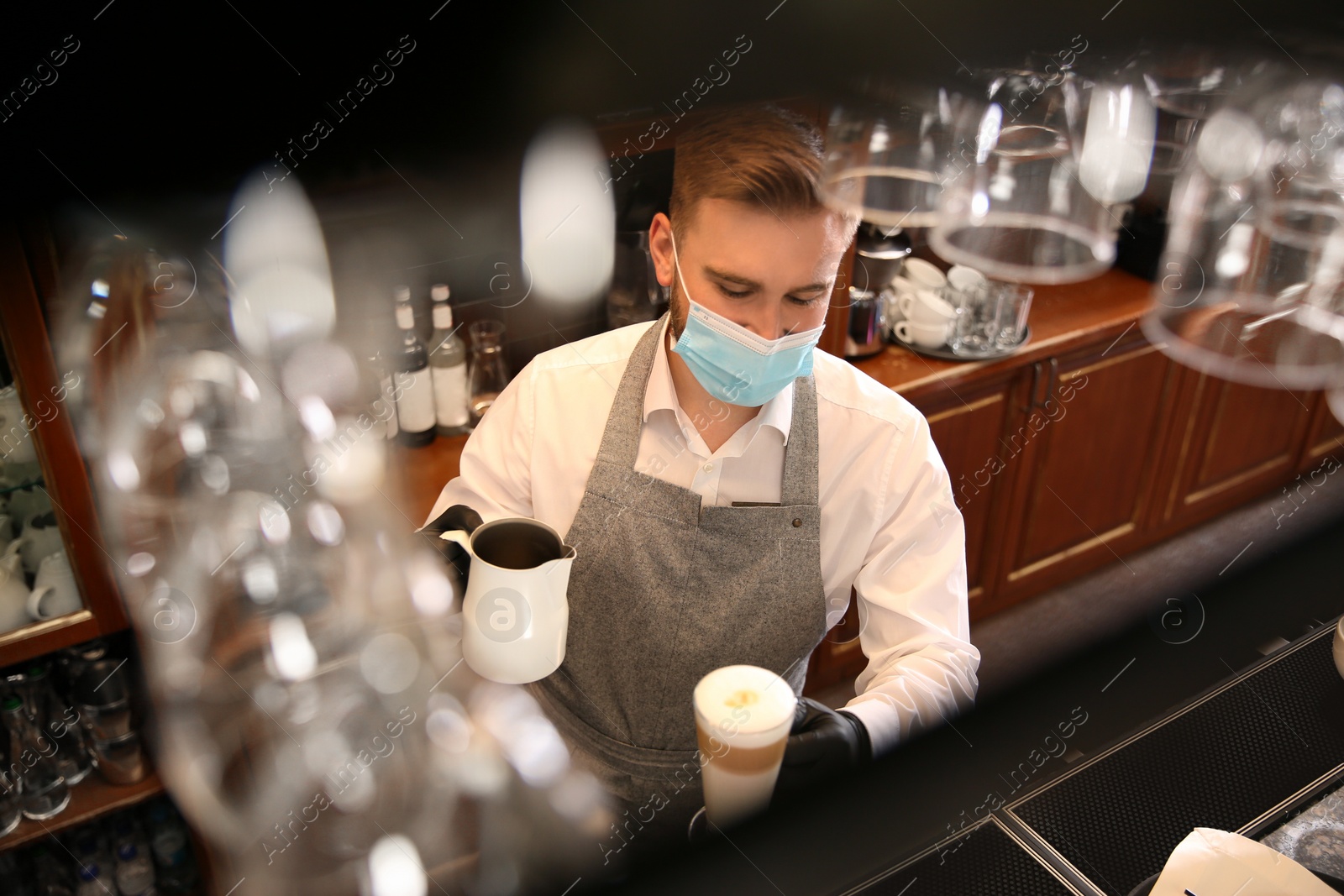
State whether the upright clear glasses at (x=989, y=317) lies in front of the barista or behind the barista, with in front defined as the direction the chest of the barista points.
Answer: behind

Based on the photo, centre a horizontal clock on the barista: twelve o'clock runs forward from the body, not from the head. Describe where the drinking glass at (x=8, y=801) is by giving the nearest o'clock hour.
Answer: The drinking glass is roughly at 3 o'clock from the barista.

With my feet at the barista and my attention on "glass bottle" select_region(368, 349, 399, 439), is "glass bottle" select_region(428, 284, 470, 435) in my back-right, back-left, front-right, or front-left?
front-right

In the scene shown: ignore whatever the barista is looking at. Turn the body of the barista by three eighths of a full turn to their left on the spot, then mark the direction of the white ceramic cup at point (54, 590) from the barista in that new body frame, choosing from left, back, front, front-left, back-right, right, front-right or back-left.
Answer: back-left

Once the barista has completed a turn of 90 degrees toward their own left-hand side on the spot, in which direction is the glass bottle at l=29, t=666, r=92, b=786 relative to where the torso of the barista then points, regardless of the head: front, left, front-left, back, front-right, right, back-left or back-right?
back

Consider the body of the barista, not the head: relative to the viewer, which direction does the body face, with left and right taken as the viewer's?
facing the viewer
